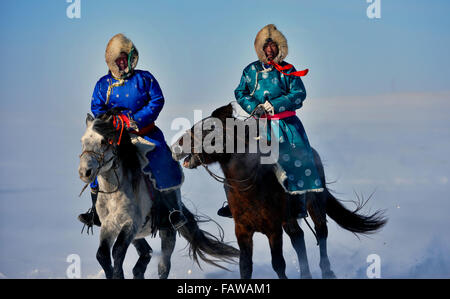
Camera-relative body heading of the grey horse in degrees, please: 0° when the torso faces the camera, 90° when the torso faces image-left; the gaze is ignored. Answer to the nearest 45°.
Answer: approximately 45°

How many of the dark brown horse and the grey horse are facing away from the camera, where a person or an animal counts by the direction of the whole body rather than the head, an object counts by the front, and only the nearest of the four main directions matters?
0

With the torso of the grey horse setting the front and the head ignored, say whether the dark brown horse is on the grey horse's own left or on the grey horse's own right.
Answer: on the grey horse's own left

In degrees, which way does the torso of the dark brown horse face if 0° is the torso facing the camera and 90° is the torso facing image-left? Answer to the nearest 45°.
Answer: approximately 45°
